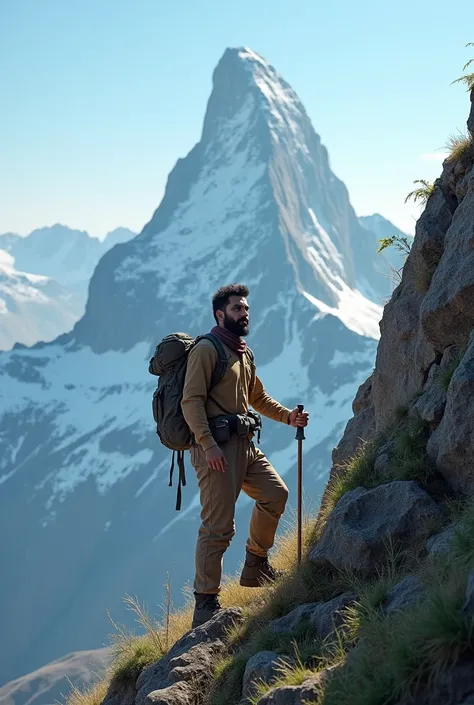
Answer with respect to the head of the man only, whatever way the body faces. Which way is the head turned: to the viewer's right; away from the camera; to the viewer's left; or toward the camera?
to the viewer's right

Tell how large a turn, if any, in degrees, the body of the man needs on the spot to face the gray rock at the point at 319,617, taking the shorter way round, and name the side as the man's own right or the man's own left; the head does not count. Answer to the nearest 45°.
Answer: approximately 45° to the man's own right

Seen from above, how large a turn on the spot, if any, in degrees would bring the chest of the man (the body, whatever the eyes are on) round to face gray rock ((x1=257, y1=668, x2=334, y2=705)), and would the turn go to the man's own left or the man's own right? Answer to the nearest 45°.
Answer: approximately 45° to the man's own right

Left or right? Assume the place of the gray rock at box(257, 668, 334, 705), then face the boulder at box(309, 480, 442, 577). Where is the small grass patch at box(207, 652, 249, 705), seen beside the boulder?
left

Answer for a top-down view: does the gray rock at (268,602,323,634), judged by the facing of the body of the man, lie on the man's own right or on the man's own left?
on the man's own right

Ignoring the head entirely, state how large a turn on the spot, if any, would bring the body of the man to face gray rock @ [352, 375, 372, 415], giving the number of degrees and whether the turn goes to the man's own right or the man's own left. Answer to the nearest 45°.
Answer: approximately 90° to the man's own left

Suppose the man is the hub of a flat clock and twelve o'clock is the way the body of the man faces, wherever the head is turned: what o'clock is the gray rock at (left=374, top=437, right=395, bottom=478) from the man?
The gray rock is roughly at 11 o'clock from the man.

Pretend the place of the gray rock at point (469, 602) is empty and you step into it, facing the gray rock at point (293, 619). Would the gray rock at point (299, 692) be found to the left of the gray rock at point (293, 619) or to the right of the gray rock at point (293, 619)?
left

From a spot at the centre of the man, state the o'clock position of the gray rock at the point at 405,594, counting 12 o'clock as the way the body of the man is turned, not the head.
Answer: The gray rock is roughly at 1 o'clock from the man.

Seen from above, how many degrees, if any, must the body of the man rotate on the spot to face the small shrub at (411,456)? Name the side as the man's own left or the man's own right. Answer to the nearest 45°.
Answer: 0° — they already face it
